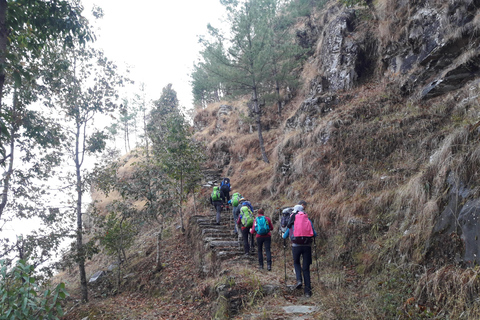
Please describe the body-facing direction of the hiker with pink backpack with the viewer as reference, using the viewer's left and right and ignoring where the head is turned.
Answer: facing away from the viewer

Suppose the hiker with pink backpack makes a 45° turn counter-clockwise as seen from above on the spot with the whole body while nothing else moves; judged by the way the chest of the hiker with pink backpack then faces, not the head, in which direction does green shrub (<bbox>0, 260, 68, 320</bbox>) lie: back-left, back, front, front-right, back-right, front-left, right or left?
left

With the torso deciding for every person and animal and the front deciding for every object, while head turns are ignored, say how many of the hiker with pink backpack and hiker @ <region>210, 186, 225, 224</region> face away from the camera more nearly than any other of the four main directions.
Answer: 2

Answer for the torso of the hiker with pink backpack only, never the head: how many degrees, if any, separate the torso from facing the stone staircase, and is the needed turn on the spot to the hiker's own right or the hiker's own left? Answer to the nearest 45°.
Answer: approximately 45° to the hiker's own left

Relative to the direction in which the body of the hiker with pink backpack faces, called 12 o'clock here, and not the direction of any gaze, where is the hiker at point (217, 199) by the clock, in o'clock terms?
The hiker is roughly at 11 o'clock from the hiker with pink backpack.

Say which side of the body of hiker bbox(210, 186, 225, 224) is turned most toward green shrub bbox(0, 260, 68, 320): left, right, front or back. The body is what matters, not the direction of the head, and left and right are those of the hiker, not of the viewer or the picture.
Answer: back

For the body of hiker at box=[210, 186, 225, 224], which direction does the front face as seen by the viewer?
away from the camera

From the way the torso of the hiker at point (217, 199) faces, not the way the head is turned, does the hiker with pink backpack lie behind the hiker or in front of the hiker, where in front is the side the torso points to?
behind
